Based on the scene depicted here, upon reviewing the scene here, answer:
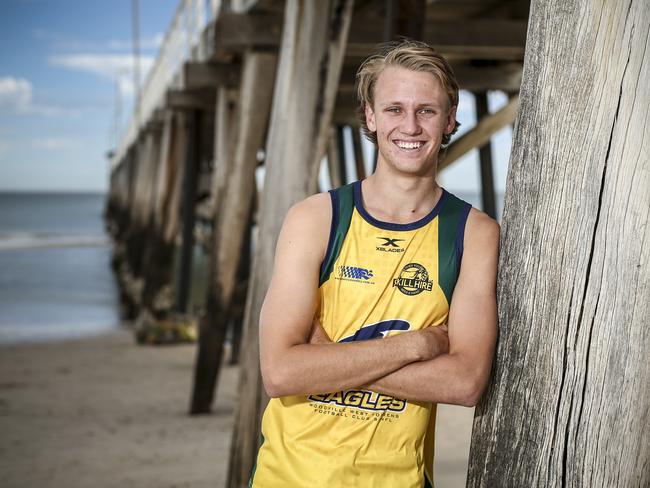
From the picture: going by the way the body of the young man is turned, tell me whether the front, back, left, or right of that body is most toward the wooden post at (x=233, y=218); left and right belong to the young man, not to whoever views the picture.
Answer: back

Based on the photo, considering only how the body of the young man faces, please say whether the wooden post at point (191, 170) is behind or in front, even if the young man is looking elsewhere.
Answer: behind

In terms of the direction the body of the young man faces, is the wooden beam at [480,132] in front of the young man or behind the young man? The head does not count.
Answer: behind

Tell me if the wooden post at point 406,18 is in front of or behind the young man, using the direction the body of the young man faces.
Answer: behind

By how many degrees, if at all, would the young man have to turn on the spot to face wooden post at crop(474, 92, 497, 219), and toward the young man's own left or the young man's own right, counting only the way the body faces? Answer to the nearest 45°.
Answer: approximately 180°

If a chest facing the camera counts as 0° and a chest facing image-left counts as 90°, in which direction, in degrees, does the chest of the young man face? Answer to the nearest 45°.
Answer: approximately 0°

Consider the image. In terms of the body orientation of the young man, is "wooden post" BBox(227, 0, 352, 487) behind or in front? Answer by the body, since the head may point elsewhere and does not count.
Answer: behind

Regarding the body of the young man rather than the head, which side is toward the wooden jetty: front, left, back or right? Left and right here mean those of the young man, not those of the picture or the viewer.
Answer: back

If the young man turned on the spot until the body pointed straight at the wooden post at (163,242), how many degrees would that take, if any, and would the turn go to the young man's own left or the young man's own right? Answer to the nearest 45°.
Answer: approximately 180°
